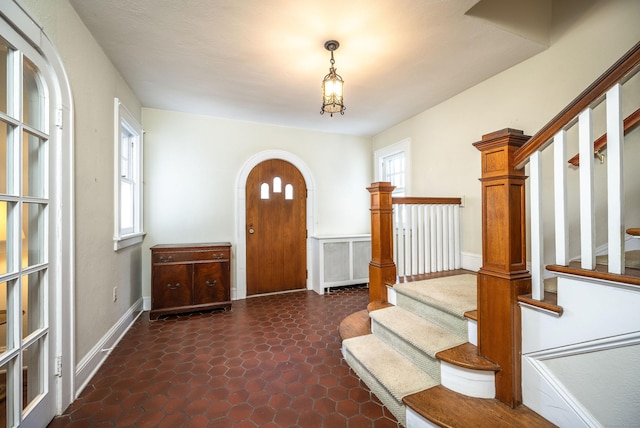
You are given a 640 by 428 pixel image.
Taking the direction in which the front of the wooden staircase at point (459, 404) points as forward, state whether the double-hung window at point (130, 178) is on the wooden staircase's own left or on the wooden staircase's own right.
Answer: on the wooden staircase's own right

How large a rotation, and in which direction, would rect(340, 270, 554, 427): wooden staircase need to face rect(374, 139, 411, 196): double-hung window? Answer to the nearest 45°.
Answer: approximately 135° to its right

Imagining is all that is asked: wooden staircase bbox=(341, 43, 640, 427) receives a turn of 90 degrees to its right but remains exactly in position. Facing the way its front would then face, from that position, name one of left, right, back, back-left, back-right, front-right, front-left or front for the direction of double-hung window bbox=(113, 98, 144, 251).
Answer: front-left

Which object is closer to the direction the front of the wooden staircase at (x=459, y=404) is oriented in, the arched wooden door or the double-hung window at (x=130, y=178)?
the double-hung window

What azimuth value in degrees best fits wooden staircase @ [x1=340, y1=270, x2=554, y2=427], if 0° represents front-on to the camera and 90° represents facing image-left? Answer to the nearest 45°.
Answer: approximately 45°

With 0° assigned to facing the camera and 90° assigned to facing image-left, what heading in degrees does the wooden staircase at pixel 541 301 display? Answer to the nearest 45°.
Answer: approximately 45°

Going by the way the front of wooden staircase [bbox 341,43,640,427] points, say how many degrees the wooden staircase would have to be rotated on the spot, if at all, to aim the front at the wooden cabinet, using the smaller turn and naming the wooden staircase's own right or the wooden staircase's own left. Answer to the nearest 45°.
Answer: approximately 45° to the wooden staircase's own right

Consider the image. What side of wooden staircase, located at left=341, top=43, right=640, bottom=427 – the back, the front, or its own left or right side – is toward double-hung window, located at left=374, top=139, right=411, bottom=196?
right

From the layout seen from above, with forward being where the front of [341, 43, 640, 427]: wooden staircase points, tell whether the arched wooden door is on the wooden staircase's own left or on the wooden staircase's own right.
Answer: on the wooden staircase's own right
